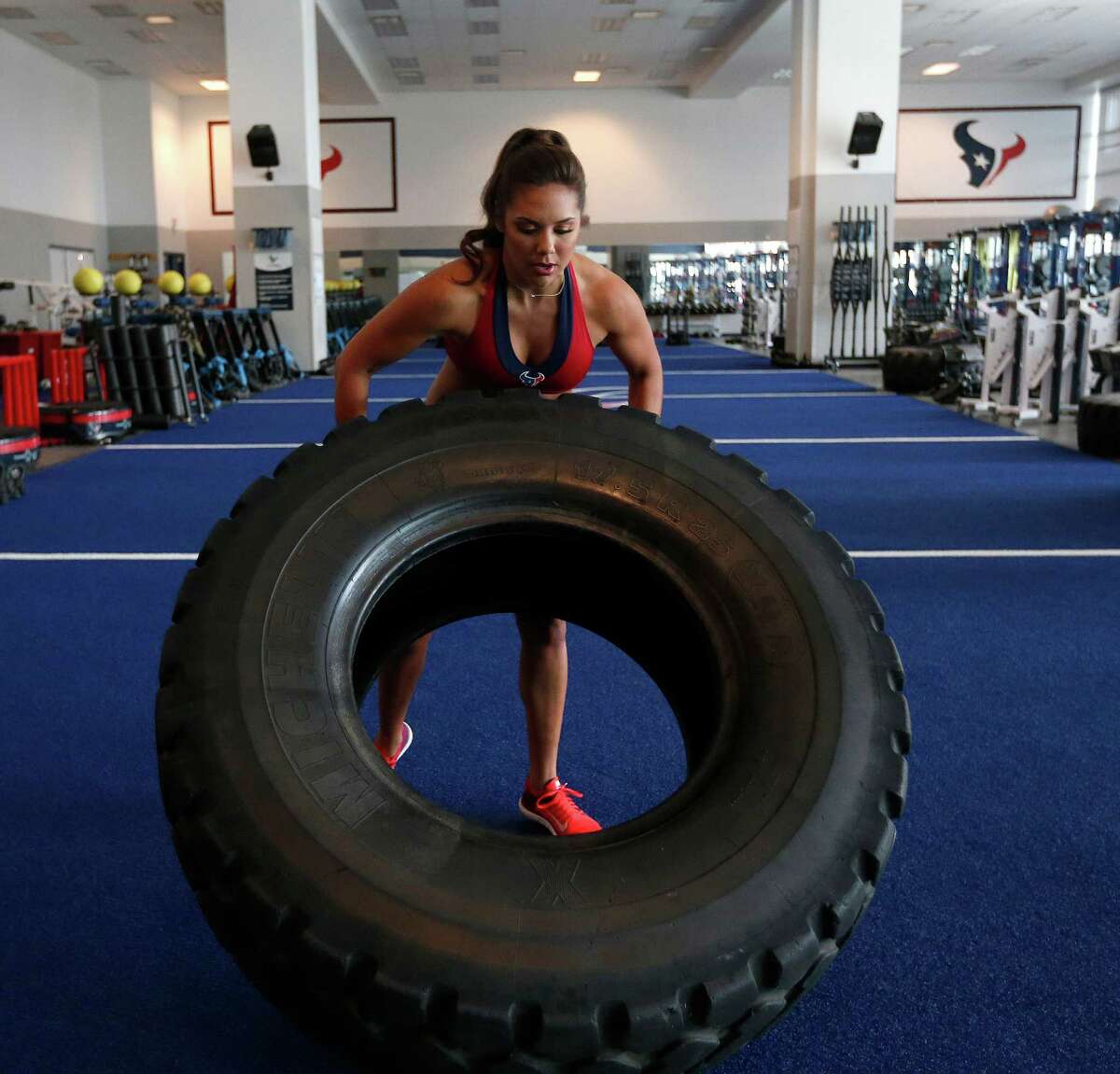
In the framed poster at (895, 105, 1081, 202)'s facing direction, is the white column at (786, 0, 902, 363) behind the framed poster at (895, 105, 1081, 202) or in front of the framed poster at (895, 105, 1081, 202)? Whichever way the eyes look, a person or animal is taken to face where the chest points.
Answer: in front

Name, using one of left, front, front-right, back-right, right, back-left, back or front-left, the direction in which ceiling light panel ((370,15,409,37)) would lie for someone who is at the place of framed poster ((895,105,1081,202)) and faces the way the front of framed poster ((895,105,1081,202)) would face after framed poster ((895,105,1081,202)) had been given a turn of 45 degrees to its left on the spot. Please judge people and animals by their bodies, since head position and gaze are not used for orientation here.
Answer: right

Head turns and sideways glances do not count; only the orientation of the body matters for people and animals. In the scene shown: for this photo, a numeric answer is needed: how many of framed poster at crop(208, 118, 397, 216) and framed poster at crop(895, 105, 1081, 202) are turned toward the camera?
2

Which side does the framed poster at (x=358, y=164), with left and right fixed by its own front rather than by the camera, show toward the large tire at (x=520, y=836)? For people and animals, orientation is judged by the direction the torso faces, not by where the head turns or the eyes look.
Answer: front

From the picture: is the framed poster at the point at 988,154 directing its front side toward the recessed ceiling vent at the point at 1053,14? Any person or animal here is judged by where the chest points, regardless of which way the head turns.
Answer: yes

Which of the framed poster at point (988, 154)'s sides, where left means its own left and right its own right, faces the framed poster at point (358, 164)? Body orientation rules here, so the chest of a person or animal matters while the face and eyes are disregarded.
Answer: right

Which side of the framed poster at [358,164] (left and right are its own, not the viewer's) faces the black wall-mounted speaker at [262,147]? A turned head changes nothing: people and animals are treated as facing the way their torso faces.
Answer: front

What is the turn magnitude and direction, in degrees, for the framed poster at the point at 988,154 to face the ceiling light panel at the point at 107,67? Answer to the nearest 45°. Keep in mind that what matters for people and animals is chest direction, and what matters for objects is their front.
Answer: approximately 45° to its right

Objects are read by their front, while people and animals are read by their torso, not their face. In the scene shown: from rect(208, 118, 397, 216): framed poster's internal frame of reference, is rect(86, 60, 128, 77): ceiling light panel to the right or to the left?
on its right

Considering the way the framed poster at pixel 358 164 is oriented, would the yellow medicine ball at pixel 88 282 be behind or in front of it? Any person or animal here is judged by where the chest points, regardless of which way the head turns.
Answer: in front

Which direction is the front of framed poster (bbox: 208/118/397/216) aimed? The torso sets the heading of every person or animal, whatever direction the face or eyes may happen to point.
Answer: toward the camera

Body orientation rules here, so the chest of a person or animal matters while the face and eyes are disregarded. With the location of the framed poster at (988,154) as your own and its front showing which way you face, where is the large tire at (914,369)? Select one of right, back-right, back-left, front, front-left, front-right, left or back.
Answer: front

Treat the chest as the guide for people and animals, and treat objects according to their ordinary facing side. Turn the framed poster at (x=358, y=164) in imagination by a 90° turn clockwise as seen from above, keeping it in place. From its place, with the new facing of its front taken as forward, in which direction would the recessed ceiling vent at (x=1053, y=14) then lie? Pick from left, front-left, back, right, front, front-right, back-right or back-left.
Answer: back-left

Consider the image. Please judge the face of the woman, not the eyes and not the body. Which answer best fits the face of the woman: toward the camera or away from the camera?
toward the camera

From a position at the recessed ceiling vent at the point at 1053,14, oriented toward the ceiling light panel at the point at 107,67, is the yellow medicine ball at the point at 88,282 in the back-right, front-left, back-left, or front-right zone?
front-left
